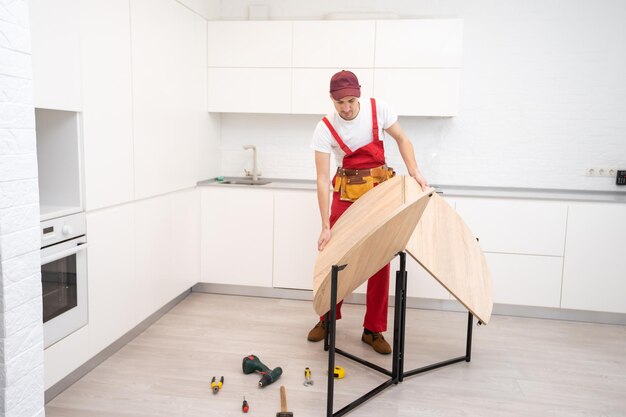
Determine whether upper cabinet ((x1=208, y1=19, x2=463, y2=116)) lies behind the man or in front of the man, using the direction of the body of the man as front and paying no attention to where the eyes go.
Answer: behind

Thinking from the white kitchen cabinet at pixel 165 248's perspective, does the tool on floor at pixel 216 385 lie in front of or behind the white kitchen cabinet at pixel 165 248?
in front

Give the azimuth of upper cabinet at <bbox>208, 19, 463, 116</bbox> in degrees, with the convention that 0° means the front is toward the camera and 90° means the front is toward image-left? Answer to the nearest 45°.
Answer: approximately 0°

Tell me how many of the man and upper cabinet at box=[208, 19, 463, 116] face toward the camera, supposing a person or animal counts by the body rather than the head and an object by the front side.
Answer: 2

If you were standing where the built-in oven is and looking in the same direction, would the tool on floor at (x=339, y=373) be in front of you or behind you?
in front

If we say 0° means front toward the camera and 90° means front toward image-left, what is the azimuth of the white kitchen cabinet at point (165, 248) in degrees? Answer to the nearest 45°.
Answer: approximately 315°

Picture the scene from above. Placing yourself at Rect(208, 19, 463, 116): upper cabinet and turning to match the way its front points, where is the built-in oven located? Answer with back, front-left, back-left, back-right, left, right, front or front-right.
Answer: front-right

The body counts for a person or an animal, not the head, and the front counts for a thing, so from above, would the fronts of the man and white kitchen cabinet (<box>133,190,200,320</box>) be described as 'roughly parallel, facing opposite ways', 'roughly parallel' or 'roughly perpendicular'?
roughly perpendicular

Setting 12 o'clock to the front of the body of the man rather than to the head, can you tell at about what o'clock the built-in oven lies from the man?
The built-in oven is roughly at 2 o'clock from the man.
